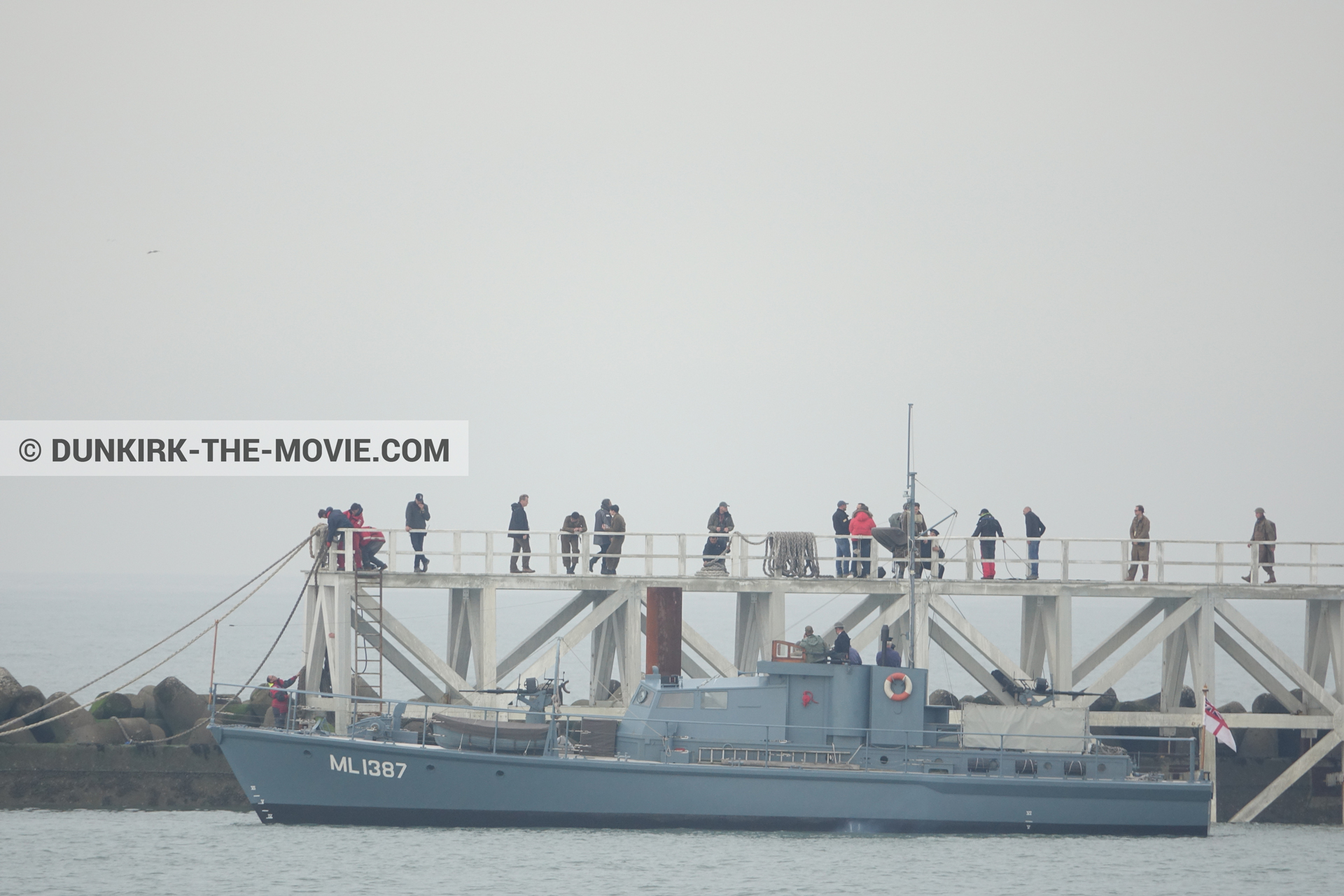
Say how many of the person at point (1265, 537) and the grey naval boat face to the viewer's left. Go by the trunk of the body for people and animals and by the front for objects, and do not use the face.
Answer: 2

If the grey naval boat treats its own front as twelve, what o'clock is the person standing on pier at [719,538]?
The person standing on pier is roughly at 3 o'clock from the grey naval boat.

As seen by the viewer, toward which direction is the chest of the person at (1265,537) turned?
to the viewer's left

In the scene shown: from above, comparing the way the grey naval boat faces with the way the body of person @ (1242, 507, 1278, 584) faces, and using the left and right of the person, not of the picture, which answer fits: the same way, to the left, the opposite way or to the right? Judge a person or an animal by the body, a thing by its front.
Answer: the same way

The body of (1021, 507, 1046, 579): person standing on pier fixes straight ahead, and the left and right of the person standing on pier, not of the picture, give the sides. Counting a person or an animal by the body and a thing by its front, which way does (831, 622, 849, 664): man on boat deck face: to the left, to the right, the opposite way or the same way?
the same way

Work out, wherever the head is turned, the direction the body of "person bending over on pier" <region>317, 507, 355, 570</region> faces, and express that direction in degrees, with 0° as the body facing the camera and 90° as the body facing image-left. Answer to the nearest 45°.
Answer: approximately 90°
